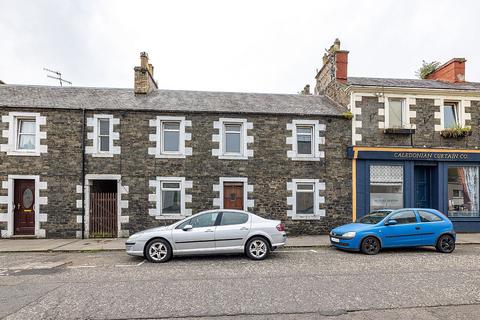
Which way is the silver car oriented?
to the viewer's left

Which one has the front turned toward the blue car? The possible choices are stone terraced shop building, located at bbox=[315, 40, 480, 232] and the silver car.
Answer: the stone terraced shop building

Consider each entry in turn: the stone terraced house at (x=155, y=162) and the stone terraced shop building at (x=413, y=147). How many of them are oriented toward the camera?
2

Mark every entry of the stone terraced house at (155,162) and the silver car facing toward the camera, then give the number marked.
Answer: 1

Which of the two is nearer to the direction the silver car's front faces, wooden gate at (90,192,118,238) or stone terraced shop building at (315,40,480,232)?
the wooden gate

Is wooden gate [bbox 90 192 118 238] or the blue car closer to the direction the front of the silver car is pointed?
the wooden gate

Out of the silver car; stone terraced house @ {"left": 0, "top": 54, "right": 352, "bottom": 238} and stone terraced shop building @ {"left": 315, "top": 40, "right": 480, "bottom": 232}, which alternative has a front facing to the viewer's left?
the silver car

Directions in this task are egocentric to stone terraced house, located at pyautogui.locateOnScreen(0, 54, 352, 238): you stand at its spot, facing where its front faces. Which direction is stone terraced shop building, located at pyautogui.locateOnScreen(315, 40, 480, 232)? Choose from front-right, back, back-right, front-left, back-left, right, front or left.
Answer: left

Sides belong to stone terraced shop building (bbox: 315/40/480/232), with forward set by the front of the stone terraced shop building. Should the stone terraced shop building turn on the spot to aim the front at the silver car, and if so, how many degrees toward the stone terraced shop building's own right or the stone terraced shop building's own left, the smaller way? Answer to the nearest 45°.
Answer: approximately 45° to the stone terraced shop building's own right

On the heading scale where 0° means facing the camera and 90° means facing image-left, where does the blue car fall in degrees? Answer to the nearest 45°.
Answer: approximately 45°
